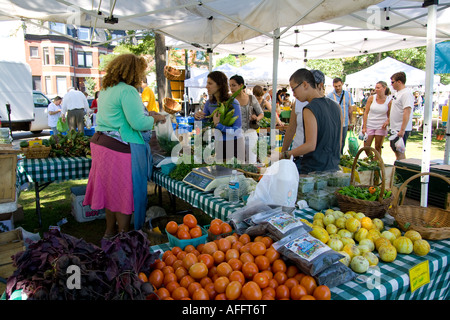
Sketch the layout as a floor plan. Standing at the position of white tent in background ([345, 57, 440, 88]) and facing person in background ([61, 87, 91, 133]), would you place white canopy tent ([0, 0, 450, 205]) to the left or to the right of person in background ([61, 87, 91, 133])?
left

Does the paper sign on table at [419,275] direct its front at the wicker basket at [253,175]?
no

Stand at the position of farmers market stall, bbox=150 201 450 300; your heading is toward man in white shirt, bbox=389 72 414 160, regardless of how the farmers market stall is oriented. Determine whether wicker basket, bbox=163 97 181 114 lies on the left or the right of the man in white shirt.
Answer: left

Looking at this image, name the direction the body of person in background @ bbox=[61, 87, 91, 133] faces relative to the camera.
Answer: away from the camera

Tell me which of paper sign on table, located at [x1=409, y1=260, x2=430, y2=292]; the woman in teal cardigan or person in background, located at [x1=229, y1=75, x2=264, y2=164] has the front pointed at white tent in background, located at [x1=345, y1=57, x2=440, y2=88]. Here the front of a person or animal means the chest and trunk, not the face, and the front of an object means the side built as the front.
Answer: the woman in teal cardigan

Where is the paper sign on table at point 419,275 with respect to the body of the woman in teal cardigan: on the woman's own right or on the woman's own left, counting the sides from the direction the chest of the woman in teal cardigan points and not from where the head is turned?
on the woman's own right

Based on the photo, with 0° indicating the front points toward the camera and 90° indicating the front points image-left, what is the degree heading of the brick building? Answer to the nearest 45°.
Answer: approximately 315°

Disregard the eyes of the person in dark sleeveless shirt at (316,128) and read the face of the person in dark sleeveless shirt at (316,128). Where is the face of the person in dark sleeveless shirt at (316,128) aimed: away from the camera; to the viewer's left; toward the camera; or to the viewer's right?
to the viewer's left

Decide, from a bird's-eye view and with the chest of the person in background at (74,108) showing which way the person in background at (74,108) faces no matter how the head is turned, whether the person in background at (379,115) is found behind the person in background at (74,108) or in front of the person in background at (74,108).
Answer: behind

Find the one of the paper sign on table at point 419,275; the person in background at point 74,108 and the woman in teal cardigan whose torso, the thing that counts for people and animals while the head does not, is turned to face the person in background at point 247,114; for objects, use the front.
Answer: the woman in teal cardigan

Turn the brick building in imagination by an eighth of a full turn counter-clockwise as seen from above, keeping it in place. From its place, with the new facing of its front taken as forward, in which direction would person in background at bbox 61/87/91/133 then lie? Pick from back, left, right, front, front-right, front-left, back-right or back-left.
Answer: right

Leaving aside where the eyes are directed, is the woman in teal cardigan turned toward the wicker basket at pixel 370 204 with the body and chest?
no

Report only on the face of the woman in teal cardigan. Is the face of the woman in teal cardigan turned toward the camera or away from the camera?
away from the camera

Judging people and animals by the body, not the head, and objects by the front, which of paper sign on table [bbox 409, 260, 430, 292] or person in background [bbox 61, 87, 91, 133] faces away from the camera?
the person in background

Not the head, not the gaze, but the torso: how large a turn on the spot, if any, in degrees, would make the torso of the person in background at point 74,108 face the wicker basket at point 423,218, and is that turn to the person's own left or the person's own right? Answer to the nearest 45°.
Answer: approximately 180°

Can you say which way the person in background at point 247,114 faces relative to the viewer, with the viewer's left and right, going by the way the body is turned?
facing the viewer and to the left of the viewer

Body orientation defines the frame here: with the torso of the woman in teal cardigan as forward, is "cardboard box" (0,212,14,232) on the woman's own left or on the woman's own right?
on the woman's own left

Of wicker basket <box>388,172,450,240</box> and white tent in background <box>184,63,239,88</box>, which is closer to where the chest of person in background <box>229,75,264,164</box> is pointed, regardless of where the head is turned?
the wicker basket

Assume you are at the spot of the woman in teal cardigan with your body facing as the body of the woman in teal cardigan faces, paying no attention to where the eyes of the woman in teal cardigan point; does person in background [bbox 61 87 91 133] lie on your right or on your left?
on your left

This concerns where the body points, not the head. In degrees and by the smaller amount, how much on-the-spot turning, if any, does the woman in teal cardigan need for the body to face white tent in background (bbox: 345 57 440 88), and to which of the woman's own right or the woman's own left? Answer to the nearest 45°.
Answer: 0° — they already face it
